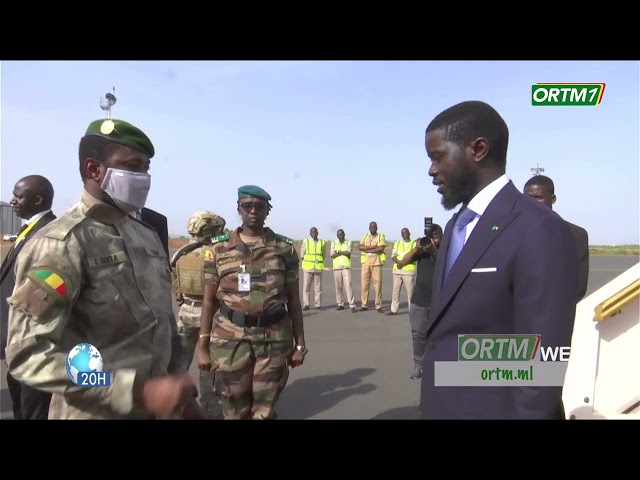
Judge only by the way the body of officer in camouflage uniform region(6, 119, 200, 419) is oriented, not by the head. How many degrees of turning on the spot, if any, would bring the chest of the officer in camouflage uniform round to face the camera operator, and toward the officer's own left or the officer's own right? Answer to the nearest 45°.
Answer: approximately 90° to the officer's own left

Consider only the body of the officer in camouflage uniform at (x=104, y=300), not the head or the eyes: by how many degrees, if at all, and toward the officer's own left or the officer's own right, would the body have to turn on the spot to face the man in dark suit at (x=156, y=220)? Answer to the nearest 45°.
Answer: approximately 135° to the officer's own left

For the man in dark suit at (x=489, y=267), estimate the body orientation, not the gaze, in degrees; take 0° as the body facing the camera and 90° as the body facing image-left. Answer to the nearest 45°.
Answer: approximately 45°

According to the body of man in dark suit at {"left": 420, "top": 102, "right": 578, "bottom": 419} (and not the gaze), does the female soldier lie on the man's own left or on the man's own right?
on the man's own right

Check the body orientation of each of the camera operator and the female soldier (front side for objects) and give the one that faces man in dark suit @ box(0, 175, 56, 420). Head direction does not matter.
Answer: the camera operator

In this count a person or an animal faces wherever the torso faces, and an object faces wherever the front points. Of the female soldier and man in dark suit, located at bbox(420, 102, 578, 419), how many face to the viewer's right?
0

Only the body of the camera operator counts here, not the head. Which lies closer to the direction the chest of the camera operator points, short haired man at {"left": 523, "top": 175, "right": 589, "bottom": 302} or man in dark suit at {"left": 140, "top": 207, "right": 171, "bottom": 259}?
the man in dark suit

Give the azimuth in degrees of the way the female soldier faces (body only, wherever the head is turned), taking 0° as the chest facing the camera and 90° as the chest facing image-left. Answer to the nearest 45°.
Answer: approximately 0°

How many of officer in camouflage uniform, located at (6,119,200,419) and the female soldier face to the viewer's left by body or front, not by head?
0

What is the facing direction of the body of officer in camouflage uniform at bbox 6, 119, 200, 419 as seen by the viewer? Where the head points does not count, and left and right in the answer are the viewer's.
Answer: facing the viewer and to the right of the viewer

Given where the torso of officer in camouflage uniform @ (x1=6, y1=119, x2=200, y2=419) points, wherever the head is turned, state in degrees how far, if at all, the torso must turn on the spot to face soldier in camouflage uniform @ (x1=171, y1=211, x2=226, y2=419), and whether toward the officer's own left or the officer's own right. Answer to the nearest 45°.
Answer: approximately 135° to the officer's own left
